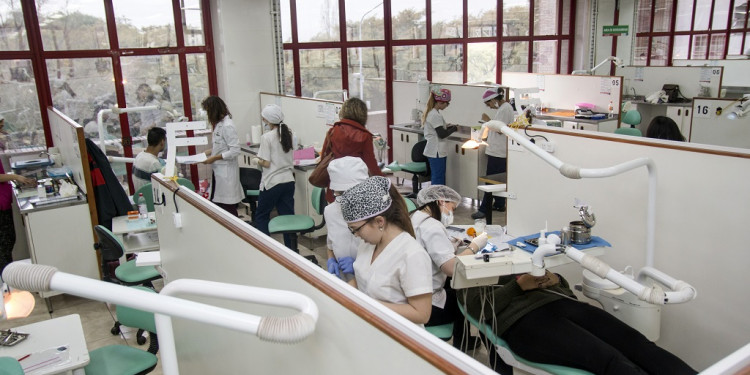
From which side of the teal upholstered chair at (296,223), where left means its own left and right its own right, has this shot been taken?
left

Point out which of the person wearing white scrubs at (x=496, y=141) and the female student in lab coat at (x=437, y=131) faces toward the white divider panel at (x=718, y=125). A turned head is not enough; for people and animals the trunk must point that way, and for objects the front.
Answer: the female student in lab coat

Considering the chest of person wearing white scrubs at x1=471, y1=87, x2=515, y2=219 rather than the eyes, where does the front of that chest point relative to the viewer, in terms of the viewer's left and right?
facing to the left of the viewer

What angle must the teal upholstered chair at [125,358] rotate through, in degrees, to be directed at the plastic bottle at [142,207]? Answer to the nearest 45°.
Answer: approximately 135° to its right

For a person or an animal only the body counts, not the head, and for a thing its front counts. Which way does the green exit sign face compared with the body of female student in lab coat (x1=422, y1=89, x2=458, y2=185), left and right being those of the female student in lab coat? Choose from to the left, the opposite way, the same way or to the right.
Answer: to the right

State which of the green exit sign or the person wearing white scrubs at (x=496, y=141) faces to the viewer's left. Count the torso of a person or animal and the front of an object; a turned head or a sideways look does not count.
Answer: the person wearing white scrubs

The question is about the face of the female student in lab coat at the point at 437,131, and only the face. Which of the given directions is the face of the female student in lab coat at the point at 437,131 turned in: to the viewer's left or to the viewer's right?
to the viewer's right

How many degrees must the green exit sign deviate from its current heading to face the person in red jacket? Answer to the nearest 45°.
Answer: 0° — it already faces them
